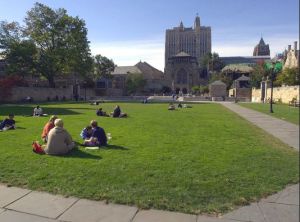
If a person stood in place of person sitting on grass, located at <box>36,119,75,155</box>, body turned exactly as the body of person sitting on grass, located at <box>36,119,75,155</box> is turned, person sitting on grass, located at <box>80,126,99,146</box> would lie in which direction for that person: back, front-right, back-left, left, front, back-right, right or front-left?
front-right

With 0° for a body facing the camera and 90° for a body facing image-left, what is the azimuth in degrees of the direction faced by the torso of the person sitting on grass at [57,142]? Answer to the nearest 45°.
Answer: approximately 180°
